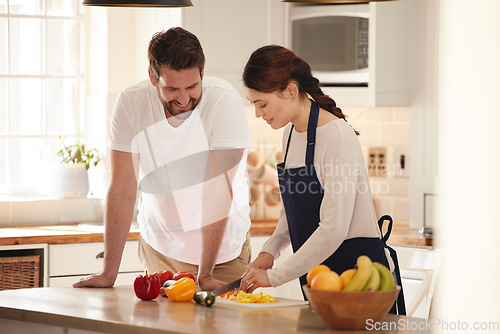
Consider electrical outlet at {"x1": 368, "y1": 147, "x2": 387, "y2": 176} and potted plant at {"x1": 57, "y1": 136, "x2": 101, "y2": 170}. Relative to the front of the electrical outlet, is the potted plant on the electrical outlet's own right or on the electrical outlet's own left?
on the electrical outlet's own right

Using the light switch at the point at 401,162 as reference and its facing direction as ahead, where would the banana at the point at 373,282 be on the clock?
The banana is roughly at 12 o'clock from the light switch.

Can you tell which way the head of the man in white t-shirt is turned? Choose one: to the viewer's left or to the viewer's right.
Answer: to the viewer's right

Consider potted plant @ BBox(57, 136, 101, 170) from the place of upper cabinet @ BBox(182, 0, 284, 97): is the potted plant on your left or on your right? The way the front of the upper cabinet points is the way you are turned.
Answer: on your right

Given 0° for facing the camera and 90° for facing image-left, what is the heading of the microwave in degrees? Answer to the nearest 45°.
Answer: approximately 0°
